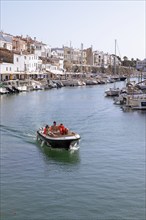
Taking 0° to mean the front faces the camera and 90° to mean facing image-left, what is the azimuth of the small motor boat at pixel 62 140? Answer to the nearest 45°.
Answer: approximately 315°
